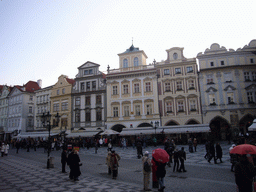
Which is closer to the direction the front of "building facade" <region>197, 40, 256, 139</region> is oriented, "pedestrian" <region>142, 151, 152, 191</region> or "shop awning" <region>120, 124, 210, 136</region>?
the pedestrian

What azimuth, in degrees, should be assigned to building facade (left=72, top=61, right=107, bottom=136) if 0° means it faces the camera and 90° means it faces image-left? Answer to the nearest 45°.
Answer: approximately 0°

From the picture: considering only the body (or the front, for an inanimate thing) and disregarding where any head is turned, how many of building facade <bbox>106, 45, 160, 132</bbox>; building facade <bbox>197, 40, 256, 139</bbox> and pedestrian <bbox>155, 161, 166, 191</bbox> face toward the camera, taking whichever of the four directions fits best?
2

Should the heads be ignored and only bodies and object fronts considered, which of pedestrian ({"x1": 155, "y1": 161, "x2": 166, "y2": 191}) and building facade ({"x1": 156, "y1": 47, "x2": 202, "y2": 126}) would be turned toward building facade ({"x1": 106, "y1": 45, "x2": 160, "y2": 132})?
the pedestrian

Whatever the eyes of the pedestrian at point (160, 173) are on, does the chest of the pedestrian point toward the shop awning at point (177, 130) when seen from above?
yes

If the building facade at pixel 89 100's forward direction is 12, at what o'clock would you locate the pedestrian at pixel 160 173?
The pedestrian is roughly at 12 o'clock from the building facade.

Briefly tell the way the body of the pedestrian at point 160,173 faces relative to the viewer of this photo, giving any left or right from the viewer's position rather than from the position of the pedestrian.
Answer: facing away from the viewer

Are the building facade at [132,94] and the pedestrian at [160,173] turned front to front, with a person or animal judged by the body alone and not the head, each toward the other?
yes

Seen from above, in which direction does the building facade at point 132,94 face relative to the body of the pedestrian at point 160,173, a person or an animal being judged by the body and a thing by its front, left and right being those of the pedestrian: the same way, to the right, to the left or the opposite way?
the opposite way

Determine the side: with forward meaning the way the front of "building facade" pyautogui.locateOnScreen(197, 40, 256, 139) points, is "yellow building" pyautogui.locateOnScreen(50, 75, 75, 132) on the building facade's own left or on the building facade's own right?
on the building facade's own right

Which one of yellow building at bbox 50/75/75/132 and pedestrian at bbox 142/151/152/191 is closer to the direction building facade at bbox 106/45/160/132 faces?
the pedestrian
